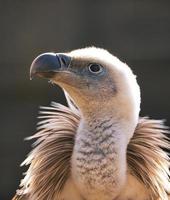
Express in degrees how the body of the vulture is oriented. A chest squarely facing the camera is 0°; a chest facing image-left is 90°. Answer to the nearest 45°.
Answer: approximately 45°
